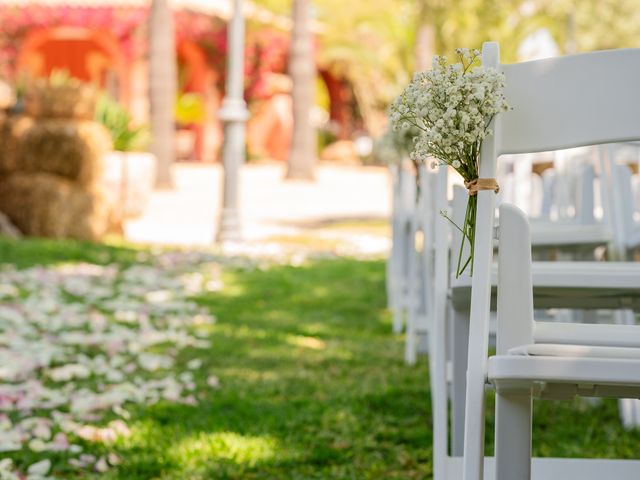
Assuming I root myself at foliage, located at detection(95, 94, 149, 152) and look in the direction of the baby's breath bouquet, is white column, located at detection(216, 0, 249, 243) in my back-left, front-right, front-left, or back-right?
front-left

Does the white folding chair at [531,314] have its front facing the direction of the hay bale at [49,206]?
no

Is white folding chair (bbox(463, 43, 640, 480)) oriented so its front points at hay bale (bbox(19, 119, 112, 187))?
no
